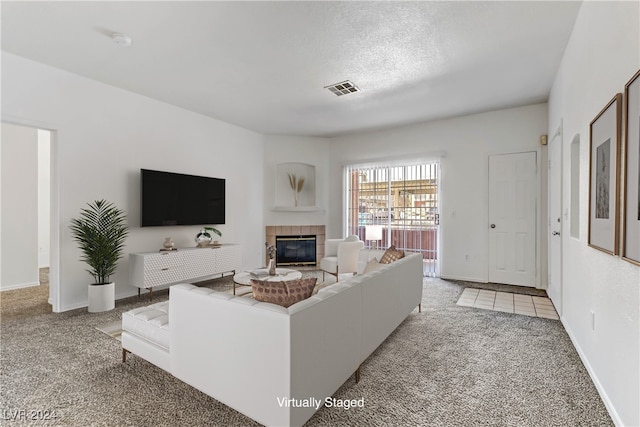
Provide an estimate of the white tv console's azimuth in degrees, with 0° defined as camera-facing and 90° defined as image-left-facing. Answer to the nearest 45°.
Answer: approximately 315°

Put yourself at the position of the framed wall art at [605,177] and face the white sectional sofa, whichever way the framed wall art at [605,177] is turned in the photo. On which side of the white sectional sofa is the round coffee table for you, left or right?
right

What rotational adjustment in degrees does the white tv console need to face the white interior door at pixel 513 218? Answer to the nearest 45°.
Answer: approximately 45° to its left

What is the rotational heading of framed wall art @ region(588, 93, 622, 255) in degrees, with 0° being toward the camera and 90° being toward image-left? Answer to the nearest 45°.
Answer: approximately 90°

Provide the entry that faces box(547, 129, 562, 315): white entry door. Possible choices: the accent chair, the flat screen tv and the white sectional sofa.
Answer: the flat screen tv

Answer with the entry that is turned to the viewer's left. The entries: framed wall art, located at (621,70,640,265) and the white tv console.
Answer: the framed wall art

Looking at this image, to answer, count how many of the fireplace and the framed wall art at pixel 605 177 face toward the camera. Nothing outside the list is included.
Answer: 1

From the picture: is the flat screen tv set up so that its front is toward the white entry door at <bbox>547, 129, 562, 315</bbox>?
yes

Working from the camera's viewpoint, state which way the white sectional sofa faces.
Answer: facing away from the viewer and to the left of the viewer

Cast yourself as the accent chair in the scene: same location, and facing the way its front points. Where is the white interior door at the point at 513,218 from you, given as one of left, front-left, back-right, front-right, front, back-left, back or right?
back-left
